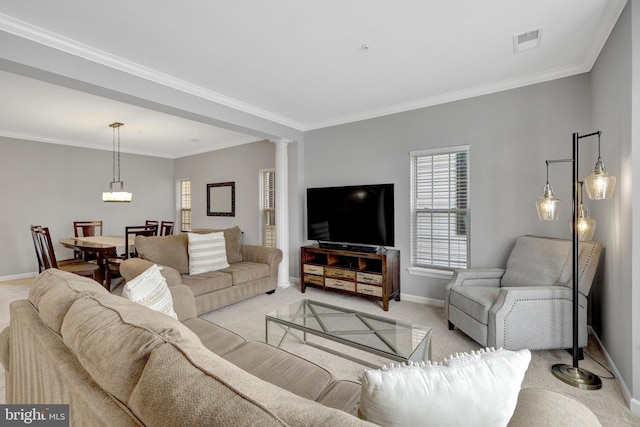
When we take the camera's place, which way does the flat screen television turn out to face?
facing the viewer and to the left of the viewer

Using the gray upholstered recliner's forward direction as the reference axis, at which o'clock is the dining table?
The dining table is roughly at 1 o'clock from the gray upholstered recliner.

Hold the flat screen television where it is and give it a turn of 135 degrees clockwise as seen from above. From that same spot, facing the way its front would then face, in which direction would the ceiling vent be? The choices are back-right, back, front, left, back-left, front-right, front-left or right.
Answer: back-right

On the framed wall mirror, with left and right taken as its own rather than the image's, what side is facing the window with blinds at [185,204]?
right

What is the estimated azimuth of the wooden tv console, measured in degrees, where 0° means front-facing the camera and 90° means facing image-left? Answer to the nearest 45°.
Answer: approximately 45°

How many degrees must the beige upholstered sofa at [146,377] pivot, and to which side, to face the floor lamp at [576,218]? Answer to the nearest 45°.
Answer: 0° — it already faces it

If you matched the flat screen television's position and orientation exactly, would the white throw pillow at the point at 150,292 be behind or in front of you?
in front

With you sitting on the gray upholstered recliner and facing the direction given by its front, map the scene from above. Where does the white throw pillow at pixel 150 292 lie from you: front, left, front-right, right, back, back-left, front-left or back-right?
front

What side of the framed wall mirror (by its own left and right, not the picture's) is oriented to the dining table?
front

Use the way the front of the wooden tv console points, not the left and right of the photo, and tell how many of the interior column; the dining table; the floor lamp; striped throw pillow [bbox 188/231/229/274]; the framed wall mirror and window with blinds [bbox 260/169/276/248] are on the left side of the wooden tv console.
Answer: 1

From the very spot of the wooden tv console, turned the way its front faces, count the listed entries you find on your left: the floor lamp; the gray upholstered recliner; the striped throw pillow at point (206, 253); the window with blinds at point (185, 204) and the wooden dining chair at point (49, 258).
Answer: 2

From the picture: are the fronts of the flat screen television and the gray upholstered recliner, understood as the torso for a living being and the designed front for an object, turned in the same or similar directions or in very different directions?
same or similar directions

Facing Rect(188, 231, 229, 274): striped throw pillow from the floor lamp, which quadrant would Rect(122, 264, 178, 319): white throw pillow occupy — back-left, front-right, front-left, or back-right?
front-left

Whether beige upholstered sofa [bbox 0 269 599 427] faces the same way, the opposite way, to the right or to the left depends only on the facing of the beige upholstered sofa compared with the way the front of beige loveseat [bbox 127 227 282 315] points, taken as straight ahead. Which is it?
to the left
